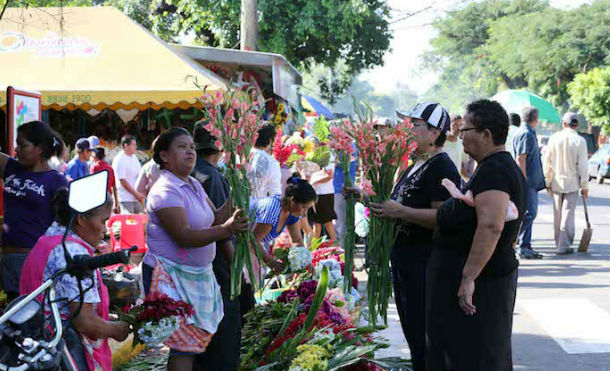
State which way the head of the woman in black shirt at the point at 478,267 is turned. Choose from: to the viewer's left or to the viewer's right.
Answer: to the viewer's left

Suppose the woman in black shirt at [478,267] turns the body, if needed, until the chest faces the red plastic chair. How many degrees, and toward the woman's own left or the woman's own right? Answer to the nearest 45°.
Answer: approximately 45° to the woman's own right

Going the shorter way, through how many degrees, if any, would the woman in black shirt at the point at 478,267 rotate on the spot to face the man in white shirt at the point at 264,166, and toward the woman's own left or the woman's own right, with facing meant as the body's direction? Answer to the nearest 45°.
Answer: approximately 45° to the woman's own right

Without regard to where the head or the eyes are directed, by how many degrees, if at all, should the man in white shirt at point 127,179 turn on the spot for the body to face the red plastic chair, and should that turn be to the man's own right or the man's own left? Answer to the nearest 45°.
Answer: approximately 45° to the man's own right

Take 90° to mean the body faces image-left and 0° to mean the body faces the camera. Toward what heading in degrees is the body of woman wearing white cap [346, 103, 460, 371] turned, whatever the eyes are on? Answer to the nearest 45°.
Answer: approximately 90°

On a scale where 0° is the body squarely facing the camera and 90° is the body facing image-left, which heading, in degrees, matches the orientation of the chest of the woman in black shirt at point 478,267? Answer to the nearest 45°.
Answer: approximately 90°

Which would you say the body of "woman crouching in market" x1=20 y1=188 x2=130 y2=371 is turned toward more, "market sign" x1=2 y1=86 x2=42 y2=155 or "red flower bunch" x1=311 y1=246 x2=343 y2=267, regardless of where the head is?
the red flower bunch

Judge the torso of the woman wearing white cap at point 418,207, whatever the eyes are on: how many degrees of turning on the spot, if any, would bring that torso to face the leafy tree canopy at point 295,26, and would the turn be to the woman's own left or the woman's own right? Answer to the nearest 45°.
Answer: approximately 90° to the woman's own right

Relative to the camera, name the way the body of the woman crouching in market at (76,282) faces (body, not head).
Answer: to the viewer's right
